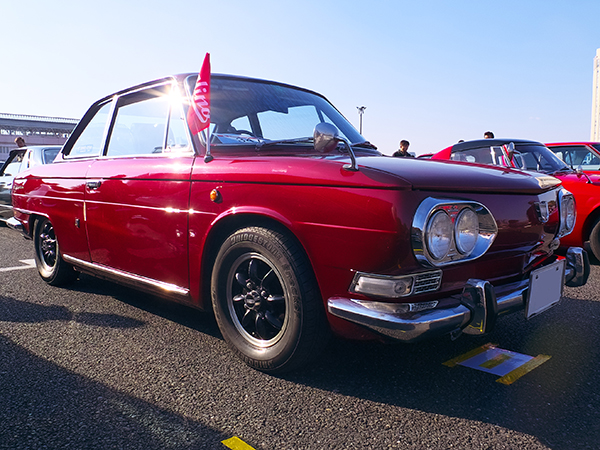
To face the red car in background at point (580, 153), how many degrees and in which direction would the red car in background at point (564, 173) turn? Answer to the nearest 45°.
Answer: approximately 135° to its left

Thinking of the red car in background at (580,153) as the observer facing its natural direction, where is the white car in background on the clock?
The white car in background is roughly at 4 o'clock from the red car in background.

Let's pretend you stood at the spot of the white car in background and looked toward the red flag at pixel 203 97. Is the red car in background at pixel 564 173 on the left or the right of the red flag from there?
left

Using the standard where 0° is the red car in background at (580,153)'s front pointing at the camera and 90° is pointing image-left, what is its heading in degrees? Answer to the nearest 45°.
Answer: approximately 315°

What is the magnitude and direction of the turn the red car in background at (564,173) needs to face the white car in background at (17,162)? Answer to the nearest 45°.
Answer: approximately 135° to its right

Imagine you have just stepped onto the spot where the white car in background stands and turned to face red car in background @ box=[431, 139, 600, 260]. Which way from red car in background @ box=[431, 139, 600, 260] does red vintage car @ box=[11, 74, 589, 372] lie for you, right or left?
right
